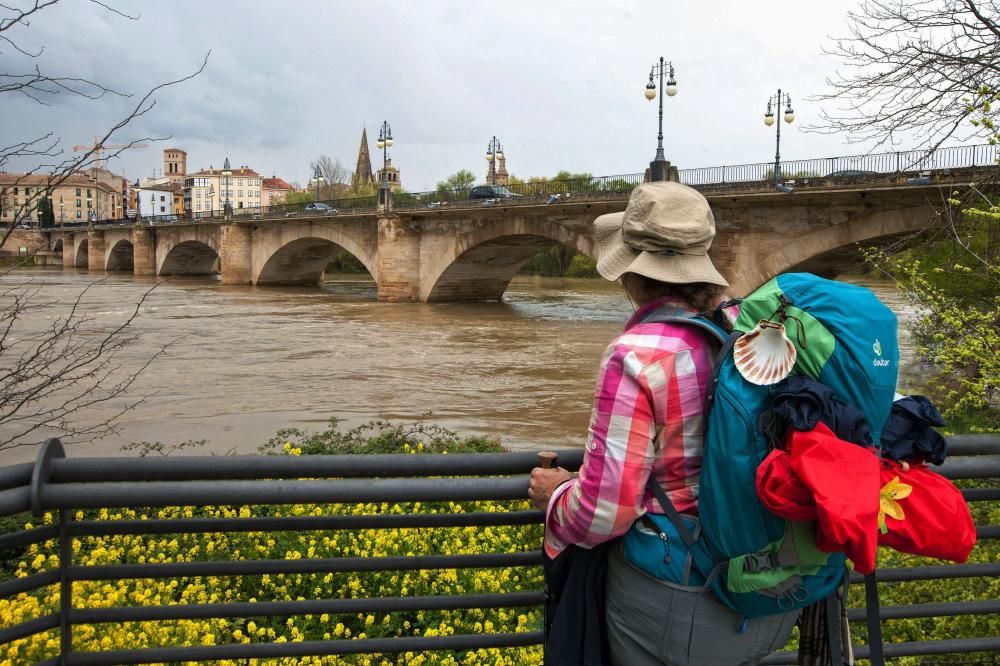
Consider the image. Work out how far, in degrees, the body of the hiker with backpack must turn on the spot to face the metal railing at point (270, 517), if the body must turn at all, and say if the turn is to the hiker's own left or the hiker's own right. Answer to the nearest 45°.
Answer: approximately 45° to the hiker's own left

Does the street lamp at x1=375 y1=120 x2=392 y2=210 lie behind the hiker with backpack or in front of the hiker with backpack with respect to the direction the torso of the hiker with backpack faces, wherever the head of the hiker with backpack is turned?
in front

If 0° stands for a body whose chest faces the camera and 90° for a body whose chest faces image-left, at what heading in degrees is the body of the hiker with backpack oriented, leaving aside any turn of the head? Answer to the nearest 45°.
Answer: approximately 135°

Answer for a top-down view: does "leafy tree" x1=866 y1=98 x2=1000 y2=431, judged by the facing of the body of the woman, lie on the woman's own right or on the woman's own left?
on the woman's own right

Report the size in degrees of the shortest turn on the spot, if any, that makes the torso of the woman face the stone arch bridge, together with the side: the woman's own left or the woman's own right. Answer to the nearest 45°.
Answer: approximately 45° to the woman's own right

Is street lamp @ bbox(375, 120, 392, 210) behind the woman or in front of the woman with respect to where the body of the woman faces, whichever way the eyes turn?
in front

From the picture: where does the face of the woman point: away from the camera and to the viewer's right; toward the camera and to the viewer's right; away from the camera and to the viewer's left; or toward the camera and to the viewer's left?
away from the camera and to the viewer's left

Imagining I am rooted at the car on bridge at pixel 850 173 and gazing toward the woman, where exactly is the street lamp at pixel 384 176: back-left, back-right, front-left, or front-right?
back-right

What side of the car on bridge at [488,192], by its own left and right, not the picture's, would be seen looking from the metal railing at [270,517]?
right

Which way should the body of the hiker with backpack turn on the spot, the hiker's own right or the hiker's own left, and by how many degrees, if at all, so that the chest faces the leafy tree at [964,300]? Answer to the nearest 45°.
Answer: approximately 45° to the hiker's own right

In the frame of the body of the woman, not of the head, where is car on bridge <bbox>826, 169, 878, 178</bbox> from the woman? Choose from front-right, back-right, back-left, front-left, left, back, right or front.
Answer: front-right

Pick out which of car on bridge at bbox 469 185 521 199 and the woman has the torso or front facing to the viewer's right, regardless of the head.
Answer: the car on bridge

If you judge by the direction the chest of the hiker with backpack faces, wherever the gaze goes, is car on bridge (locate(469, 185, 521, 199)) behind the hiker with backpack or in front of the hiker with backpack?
in front
